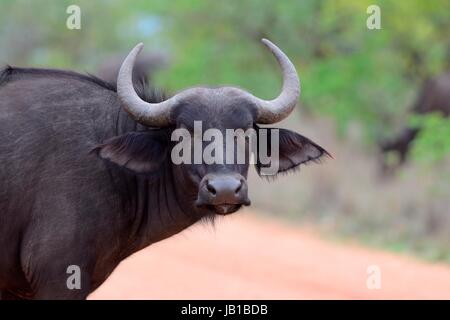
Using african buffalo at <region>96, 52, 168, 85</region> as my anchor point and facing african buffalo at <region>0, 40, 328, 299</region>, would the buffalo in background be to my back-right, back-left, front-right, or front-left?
front-left

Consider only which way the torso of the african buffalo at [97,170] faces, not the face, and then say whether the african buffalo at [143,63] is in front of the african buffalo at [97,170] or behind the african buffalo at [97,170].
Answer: behind

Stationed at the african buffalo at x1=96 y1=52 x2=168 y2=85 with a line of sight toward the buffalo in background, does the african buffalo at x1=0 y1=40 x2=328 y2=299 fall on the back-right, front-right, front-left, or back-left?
front-right

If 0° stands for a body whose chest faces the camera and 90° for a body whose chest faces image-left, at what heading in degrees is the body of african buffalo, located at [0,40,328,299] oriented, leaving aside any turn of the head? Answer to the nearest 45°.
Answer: approximately 315°

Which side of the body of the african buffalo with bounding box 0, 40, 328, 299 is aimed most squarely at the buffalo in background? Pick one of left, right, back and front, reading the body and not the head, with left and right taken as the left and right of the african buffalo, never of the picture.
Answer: left
